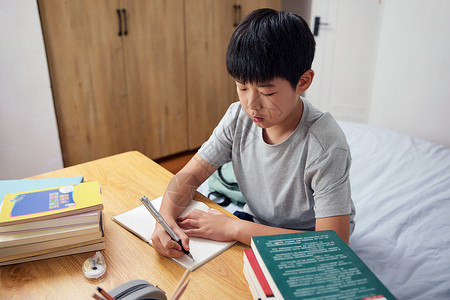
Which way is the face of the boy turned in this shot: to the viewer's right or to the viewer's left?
to the viewer's left

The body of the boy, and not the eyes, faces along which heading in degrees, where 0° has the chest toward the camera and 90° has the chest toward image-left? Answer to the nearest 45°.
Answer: approximately 45°
